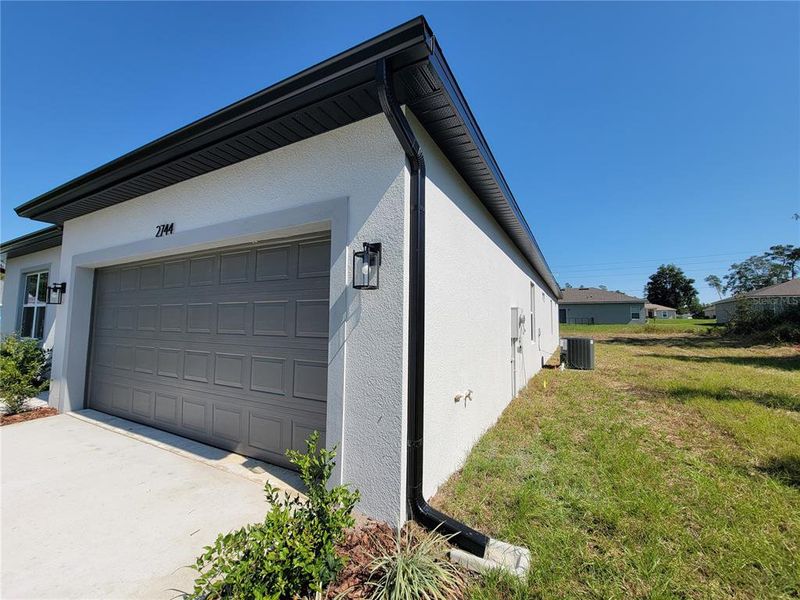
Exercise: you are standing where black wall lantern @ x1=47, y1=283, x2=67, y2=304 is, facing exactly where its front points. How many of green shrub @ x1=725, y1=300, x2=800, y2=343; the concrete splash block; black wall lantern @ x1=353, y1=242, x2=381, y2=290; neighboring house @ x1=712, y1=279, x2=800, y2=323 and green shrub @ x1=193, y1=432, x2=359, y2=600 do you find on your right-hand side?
0

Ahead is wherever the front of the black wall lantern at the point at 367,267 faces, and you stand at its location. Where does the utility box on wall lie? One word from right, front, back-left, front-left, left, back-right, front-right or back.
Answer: back

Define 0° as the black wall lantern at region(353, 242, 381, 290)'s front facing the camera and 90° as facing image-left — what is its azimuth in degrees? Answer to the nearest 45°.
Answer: approximately 45°

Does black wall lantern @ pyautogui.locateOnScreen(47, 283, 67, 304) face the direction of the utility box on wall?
no

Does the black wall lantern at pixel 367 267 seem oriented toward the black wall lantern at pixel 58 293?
no

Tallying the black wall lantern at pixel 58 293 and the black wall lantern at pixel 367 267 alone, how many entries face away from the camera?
0

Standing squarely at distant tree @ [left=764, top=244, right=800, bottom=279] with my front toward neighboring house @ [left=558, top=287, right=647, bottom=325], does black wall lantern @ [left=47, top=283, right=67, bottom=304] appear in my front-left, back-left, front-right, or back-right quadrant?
front-left

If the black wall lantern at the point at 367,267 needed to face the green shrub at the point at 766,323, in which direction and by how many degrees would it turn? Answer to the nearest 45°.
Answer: approximately 180°

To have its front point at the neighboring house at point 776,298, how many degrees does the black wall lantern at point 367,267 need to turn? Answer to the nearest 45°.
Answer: approximately 180°

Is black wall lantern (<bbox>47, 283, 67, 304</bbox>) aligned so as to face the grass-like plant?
no

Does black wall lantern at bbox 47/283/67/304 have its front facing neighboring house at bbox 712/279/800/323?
no

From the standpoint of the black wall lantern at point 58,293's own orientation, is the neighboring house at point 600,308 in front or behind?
behind

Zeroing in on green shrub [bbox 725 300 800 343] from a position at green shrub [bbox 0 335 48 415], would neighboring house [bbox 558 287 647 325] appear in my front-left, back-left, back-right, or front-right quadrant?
front-left
